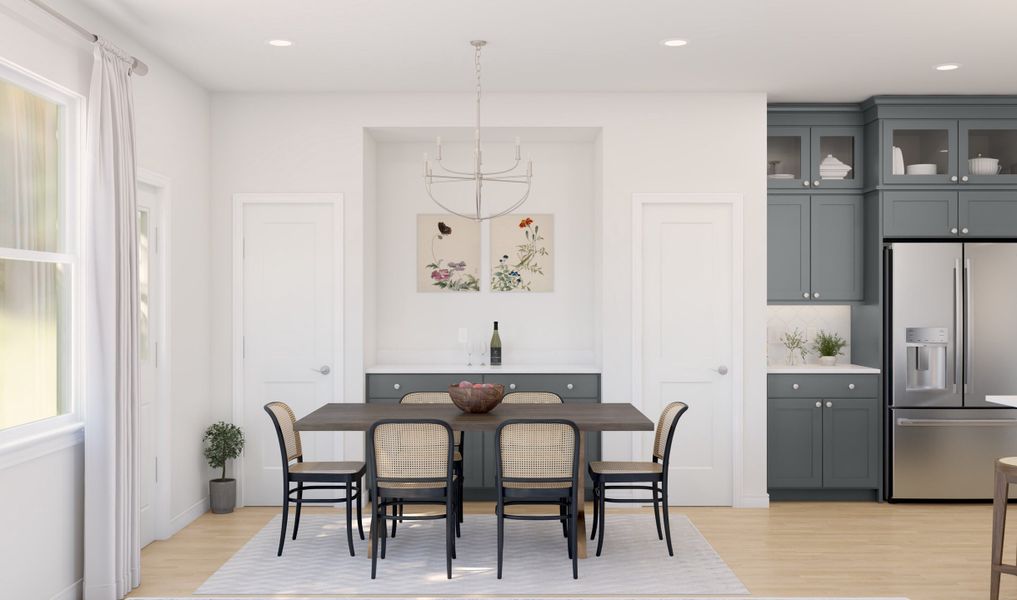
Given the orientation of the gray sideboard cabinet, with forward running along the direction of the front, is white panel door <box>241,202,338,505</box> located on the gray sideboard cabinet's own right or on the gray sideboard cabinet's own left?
on the gray sideboard cabinet's own right

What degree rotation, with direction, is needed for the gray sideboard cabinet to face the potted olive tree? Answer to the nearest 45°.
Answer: approximately 90° to its right

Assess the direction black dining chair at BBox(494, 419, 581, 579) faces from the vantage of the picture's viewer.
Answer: facing away from the viewer

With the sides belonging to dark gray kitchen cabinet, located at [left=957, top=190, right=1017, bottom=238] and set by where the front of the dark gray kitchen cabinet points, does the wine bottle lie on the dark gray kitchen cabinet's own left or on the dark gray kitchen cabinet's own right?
on the dark gray kitchen cabinet's own right

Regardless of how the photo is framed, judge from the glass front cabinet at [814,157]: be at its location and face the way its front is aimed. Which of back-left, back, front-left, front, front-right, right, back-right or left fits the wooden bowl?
front-right

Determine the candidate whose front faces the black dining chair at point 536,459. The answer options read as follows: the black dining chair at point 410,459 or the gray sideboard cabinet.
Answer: the gray sideboard cabinet

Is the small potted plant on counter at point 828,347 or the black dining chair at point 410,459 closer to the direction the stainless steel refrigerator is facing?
the black dining chair

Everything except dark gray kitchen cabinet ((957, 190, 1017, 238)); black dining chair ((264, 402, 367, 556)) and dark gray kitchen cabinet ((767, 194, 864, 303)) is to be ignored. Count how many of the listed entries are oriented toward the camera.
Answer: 2

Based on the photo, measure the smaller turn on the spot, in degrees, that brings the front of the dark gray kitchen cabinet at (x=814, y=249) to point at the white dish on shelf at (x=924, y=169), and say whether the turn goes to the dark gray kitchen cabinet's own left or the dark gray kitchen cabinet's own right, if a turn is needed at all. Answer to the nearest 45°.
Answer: approximately 90° to the dark gray kitchen cabinet's own left

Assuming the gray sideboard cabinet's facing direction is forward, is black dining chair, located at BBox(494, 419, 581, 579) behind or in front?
in front

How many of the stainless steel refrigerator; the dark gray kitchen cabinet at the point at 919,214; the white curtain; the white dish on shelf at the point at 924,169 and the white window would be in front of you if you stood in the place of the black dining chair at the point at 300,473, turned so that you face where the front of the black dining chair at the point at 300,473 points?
3

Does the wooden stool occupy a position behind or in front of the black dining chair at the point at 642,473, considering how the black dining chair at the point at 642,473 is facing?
behind

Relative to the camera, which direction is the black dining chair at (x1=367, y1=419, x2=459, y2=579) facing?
away from the camera
